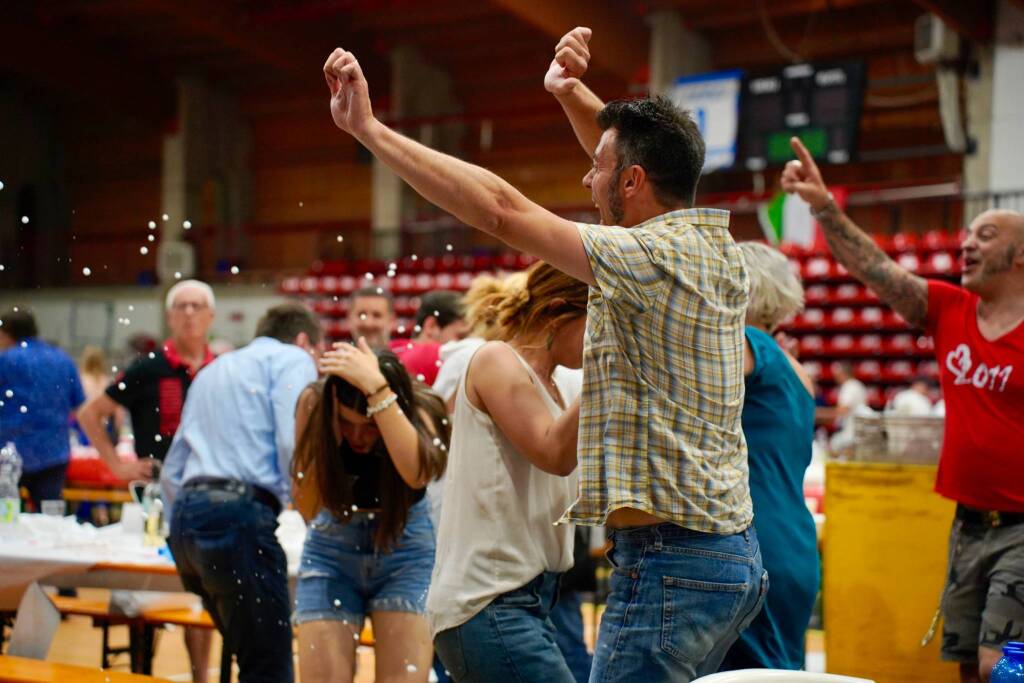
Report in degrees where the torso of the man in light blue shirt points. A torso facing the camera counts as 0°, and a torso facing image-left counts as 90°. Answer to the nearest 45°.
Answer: approximately 225°

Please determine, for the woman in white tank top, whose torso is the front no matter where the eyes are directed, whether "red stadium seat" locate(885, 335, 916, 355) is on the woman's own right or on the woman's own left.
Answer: on the woman's own left

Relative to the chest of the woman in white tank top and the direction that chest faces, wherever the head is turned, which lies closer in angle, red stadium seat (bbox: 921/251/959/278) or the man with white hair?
the red stadium seat

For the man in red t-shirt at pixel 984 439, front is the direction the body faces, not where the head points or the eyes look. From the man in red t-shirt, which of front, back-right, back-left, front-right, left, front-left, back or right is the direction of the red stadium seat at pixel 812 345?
back-right

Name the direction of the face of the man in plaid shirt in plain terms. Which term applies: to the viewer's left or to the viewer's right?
to the viewer's left

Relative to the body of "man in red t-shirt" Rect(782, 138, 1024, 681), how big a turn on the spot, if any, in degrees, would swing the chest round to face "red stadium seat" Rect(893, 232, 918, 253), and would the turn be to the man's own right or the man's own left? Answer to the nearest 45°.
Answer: approximately 135° to the man's own right

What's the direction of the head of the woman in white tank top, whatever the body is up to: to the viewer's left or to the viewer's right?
to the viewer's right

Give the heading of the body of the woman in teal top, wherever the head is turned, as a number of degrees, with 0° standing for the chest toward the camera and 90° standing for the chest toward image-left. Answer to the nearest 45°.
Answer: approximately 135°

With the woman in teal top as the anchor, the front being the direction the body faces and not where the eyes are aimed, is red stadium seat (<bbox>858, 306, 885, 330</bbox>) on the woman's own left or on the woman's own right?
on the woman's own right

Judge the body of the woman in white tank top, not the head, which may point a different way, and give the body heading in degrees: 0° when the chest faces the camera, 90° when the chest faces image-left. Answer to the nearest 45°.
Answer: approximately 270°

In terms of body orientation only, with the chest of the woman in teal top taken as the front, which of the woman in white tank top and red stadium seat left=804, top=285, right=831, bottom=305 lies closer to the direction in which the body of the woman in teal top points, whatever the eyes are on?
the red stadium seat

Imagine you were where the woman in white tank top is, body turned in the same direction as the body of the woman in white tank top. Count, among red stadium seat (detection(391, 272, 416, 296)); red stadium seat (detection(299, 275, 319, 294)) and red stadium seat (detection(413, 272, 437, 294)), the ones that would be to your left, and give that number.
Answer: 3

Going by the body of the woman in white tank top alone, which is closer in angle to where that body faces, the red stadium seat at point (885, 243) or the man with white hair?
the red stadium seat

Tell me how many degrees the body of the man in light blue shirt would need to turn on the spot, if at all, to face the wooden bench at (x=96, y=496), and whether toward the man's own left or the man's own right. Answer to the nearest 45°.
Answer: approximately 45° to the man's own left

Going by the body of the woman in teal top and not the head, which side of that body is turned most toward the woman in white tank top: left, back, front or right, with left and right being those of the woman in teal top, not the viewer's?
left
